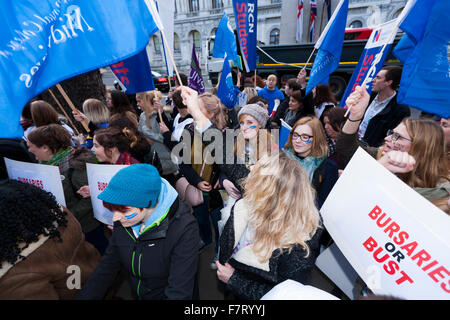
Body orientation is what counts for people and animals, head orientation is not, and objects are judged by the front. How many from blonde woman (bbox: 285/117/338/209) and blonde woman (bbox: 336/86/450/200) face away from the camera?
0

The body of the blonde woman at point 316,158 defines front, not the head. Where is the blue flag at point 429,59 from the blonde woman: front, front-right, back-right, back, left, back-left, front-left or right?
left

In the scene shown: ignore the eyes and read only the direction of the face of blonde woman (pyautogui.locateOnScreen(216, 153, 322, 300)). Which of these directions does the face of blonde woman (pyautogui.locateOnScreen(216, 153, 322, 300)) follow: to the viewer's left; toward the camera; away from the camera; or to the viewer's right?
away from the camera

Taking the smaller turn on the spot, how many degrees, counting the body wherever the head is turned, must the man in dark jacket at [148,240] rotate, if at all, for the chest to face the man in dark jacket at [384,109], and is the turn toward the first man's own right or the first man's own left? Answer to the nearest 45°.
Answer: approximately 135° to the first man's own left

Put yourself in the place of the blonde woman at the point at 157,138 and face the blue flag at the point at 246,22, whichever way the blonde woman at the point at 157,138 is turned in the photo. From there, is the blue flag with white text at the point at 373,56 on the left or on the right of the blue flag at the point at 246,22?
right

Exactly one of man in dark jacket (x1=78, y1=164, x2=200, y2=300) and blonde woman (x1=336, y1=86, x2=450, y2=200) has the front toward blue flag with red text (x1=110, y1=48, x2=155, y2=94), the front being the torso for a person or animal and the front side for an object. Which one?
the blonde woman

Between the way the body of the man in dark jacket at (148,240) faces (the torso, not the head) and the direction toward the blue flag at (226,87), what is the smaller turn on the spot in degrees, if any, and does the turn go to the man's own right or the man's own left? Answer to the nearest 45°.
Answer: approximately 180°

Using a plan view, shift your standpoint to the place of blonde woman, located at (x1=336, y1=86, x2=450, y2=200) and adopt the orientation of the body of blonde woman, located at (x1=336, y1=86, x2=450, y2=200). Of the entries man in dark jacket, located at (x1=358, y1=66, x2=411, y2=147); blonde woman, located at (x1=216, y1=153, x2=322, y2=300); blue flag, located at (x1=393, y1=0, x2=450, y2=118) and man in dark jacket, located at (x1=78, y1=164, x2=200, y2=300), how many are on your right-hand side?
2

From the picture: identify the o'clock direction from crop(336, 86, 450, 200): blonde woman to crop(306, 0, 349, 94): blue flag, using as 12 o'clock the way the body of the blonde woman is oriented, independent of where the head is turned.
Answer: The blue flag is roughly at 2 o'clock from the blonde woman.

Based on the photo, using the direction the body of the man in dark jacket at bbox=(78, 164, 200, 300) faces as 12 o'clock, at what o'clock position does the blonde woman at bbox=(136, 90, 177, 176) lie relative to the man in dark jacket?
The blonde woman is roughly at 5 o'clock from the man in dark jacket.

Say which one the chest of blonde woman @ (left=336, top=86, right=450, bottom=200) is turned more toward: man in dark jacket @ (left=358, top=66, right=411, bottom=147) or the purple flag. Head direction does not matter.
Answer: the purple flag

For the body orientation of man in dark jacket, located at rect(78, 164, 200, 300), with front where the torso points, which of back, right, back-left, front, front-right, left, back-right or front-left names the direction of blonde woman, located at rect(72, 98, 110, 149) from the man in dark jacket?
back-right

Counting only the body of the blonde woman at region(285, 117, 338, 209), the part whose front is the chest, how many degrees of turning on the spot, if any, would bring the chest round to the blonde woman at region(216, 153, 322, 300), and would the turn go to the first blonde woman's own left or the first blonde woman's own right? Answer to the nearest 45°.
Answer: approximately 45° to the first blonde woman's own left
